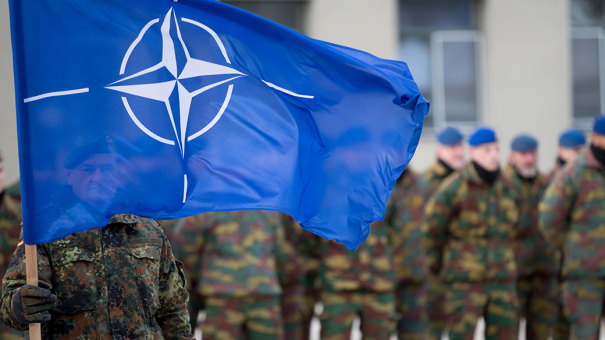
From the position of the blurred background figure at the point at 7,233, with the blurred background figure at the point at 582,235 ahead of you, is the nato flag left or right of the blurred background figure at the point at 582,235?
right

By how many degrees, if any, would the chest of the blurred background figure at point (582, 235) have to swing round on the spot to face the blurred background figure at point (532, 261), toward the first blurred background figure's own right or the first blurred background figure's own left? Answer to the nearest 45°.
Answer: approximately 135° to the first blurred background figure's own right

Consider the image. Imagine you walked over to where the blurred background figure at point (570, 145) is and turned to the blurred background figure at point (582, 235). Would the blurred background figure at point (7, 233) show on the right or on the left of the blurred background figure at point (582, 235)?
right

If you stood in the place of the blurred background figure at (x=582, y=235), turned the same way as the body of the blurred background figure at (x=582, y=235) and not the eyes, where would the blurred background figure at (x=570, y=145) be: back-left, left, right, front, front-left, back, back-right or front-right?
back

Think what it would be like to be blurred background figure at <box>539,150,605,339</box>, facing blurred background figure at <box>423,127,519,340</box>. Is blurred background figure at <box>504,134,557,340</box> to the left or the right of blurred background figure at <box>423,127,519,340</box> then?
right

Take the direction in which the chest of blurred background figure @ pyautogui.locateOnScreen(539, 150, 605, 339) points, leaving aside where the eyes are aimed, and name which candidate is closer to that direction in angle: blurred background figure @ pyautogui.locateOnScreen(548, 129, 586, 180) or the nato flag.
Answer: the nato flag

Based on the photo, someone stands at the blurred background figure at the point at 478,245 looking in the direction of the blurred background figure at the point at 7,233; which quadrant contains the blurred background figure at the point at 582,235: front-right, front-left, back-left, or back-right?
back-left

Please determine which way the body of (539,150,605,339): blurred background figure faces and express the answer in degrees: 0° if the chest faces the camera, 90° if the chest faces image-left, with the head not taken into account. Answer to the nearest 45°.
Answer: approximately 0°

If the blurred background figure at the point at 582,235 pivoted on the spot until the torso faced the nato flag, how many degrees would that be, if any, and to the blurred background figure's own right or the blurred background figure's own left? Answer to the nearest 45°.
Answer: approximately 45° to the blurred background figure's own right
